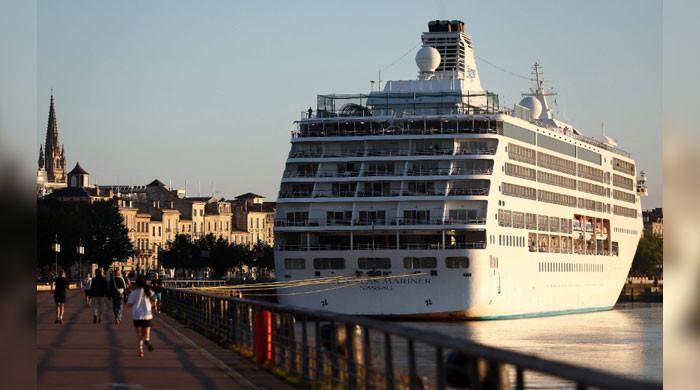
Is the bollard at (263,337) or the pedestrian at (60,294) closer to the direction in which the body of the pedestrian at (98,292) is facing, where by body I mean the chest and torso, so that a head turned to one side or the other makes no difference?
the pedestrian

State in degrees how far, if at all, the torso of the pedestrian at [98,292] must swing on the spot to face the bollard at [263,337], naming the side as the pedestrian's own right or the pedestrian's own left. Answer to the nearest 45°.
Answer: approximately 180°

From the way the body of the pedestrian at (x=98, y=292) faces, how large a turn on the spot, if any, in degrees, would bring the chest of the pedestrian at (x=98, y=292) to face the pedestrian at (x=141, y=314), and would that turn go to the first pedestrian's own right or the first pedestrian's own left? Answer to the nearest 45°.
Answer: approximately 180°
